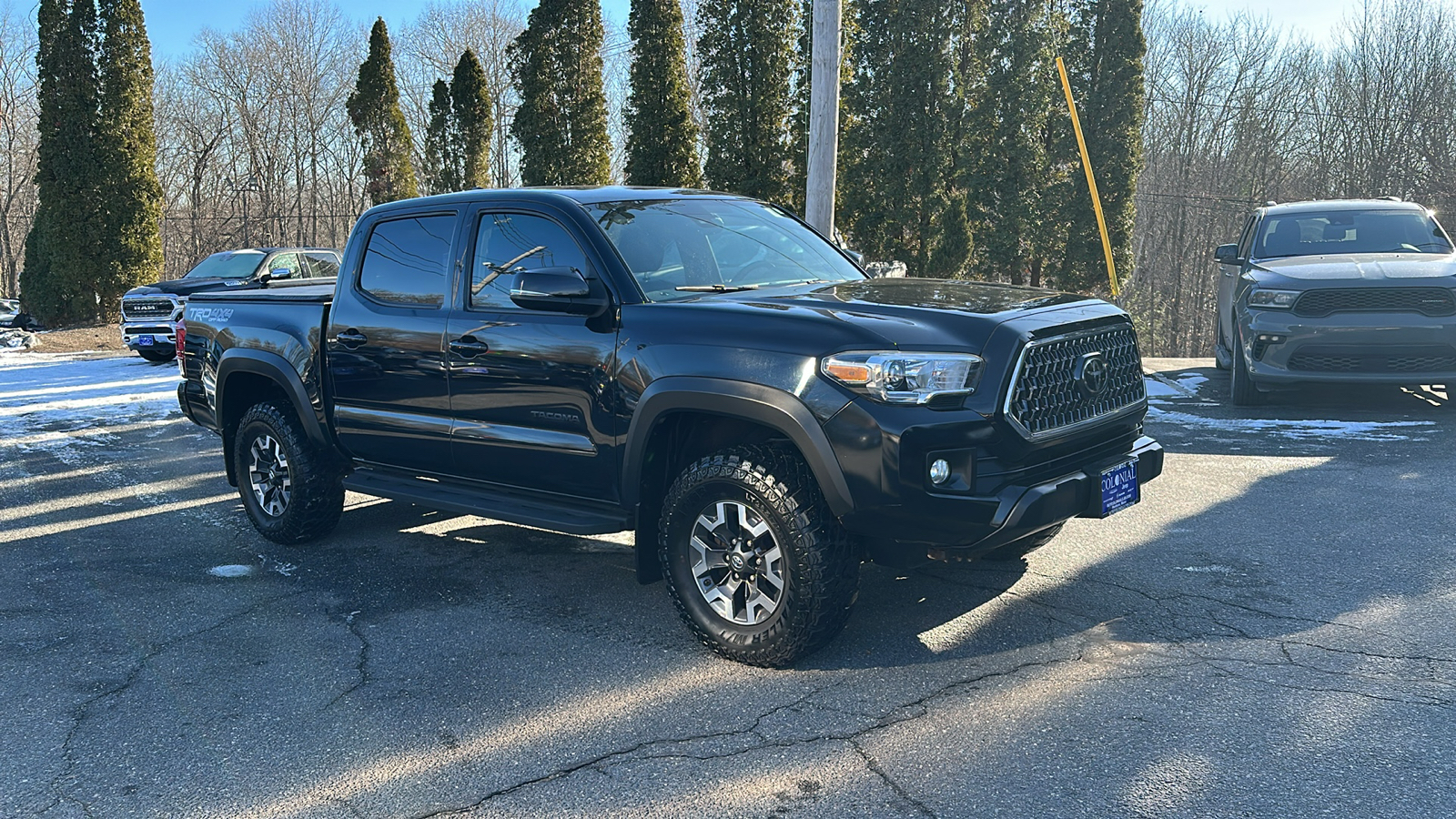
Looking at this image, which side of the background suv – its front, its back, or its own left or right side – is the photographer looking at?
front

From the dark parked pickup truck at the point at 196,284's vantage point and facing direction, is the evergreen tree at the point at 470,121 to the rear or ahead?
to the rear

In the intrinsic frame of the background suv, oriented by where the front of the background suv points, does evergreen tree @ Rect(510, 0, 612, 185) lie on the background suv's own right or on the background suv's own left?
on the background suv's own right

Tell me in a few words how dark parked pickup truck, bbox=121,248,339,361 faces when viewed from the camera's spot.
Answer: facing the viewer and to the left of the viewer

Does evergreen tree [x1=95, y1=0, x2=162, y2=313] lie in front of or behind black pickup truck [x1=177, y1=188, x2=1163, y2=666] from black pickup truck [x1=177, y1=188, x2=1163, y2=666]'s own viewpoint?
behind

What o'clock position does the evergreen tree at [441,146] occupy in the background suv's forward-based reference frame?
The evergreen tree is roughly at 4 o'clock from the background suv.

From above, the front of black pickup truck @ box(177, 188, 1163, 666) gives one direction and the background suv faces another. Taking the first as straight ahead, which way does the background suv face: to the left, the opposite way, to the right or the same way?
to the right

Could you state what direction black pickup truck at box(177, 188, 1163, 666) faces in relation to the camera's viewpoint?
facing the viewer and to the right of the viewer

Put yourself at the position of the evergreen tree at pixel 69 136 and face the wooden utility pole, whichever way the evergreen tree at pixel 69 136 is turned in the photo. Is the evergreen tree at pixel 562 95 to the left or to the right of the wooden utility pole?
left

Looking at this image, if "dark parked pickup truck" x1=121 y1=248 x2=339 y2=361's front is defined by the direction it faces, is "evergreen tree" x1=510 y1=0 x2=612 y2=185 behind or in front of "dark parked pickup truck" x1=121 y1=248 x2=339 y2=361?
behind

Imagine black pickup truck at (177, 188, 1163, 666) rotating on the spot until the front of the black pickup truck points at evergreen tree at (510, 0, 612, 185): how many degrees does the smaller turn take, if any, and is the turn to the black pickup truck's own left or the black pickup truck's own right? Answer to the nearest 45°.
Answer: approximately 135° to the black pickup truck's own left

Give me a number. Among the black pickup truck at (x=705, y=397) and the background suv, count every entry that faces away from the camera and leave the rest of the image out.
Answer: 0

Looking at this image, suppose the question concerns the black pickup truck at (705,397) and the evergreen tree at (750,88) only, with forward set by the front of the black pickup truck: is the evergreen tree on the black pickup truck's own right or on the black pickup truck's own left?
on the black pickup truck's own left

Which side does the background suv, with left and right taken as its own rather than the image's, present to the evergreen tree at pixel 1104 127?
back

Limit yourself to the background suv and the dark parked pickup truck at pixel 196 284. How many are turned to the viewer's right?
0
